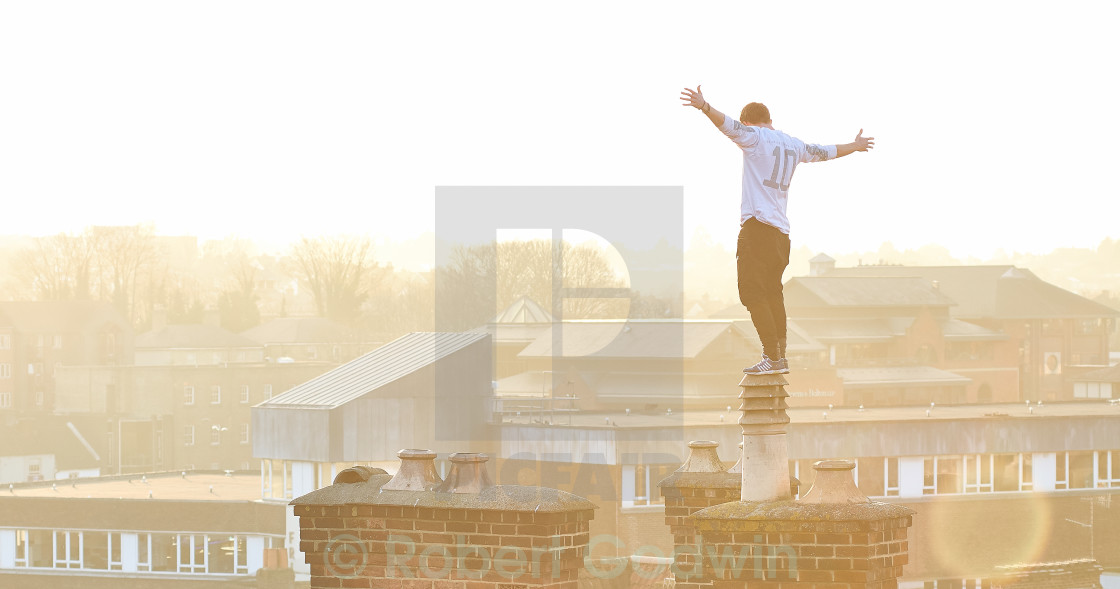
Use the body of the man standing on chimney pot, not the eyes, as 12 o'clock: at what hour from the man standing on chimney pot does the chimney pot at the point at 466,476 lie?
The chimney pot is roughly at 10 o'clock from the man standing on chimney pot.

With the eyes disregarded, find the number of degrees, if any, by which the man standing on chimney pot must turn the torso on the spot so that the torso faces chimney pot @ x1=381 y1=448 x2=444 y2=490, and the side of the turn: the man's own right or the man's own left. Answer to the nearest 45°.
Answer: approximately 45° to the man's own left

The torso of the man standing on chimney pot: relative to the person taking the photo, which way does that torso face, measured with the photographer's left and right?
facing away from the viewer and to the left of the viewer

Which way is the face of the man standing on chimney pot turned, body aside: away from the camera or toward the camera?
away from the camera

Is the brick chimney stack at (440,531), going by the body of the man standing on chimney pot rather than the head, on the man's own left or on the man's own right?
on the man's own left
